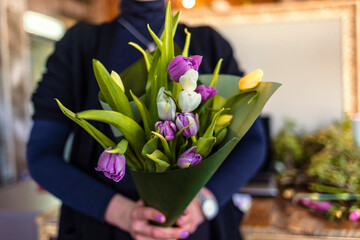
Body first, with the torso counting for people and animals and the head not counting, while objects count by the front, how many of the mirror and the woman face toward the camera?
2

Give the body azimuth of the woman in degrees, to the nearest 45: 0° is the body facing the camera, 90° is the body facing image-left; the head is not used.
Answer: approximately 0°

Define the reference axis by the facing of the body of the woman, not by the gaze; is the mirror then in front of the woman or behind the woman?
behind

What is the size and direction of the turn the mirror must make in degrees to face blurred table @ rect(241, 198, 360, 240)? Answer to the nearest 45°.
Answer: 0° — it already faces it

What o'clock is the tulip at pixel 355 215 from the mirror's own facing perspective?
The tulip is roughly at 12 o'clock from the mirror.
